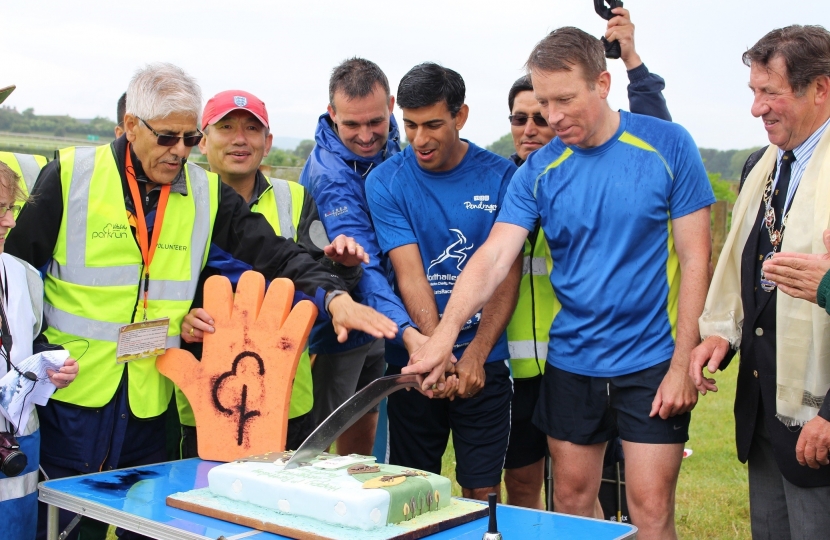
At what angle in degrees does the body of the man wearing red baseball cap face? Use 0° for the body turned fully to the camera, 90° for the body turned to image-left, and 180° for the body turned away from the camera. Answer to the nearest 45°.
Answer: approximately 0°

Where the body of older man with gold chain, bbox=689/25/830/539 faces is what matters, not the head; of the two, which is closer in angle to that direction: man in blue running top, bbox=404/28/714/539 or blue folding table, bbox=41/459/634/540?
the blue folding table

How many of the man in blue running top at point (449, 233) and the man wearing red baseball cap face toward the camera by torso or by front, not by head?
2

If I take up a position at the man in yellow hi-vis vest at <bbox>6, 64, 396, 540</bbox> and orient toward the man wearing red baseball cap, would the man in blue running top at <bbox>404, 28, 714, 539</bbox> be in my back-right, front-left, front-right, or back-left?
front-right

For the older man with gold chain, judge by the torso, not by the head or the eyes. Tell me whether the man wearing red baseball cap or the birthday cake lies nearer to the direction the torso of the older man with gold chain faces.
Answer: the birthday cake

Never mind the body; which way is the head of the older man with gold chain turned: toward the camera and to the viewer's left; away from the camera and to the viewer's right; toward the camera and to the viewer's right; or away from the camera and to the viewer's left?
toward the camera and to the viewer's left

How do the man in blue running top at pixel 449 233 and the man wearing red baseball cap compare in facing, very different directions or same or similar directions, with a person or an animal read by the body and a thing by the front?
same or similar directions

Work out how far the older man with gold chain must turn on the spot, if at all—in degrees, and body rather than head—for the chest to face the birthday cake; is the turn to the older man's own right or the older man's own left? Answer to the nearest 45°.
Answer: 0° — they already face it

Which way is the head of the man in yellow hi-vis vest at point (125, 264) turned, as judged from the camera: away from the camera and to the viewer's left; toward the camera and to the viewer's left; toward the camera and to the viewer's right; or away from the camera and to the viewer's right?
toward the camera and to the viewer's right

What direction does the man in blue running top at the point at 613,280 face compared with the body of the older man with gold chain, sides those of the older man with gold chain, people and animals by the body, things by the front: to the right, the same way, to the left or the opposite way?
the same way

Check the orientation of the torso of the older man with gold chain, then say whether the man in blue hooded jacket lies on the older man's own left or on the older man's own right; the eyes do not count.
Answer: on the older man's own right

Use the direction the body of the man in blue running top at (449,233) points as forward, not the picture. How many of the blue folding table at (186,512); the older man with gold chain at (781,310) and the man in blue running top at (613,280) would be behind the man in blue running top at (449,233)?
0

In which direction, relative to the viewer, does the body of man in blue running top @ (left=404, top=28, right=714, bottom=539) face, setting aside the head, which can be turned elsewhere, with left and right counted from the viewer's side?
facing the viewer and to the left of the viewer

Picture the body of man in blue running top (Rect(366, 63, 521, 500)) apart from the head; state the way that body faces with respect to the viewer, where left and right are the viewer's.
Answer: facing the viewer
